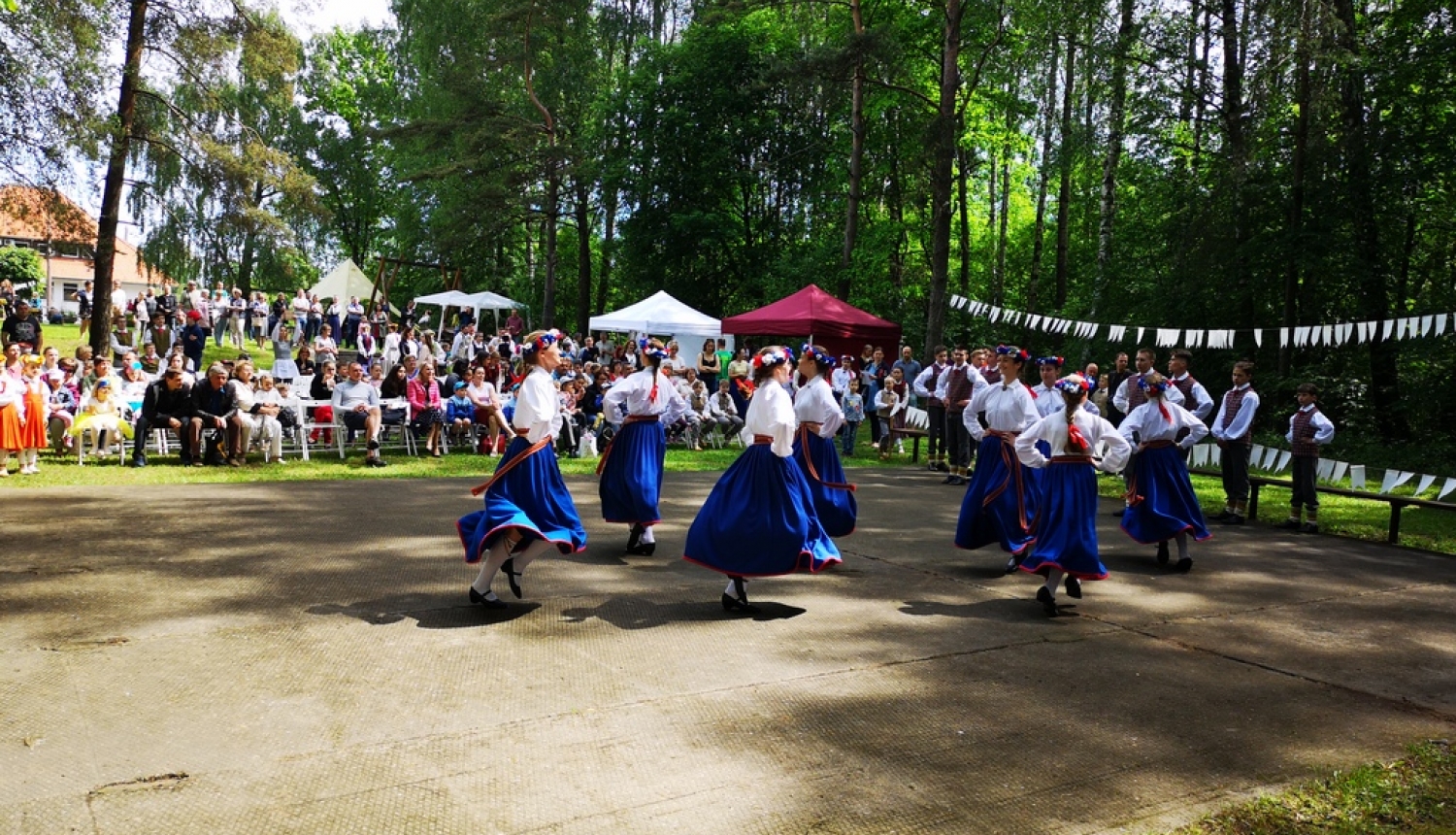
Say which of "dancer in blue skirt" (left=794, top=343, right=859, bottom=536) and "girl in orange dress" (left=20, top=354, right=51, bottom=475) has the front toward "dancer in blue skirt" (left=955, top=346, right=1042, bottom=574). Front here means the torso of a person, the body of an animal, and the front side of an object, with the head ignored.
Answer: the girl in orange dress

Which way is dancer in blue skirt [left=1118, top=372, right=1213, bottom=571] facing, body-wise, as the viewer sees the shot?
away from the camera

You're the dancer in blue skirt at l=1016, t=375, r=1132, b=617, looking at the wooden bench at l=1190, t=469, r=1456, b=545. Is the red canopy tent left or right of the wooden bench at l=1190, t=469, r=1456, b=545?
left

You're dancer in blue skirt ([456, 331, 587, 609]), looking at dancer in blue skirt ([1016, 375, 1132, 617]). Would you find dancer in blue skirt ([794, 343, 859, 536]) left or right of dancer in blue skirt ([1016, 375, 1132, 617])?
left

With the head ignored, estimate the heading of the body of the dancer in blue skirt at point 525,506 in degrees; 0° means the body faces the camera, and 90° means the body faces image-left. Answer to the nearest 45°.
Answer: approximately 270°

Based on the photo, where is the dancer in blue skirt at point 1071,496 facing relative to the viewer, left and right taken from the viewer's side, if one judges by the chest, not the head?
facing away from the viewer

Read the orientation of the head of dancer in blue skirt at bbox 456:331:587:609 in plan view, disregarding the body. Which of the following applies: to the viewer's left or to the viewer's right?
to the viewer's right

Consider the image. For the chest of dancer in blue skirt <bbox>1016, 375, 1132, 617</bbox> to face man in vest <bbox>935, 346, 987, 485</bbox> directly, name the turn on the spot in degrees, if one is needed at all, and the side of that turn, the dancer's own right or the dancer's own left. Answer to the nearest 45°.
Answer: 0° — they already face them
